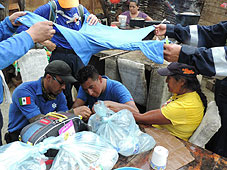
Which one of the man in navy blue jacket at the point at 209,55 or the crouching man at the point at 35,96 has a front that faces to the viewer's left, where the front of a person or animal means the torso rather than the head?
the man in navy blue jacket

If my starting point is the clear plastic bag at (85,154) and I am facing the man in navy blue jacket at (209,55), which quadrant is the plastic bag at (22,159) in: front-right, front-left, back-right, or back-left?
back-left

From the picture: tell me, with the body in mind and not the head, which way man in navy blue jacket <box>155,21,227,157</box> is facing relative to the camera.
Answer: to the viewer's left

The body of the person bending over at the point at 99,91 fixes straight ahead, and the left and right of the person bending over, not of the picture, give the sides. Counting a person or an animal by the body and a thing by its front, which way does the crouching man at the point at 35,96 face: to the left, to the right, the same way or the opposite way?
to the left

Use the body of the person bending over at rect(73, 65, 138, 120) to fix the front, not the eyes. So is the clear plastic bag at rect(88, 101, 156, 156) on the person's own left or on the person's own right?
on the person's own left

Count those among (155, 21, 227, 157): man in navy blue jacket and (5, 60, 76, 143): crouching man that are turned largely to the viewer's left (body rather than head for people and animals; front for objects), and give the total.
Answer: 1

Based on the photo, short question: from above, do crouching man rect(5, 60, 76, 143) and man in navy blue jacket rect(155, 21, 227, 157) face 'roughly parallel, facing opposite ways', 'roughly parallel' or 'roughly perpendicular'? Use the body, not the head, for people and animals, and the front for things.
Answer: roughly parallel, facing opposite ways

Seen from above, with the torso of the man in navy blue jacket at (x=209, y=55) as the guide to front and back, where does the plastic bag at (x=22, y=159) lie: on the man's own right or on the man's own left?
on the man's own left

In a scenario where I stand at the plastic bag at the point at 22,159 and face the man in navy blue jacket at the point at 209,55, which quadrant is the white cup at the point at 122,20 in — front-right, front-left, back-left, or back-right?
front-left

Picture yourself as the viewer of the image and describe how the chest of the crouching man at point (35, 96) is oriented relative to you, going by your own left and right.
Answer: facing the viewer and to the right of the viewer

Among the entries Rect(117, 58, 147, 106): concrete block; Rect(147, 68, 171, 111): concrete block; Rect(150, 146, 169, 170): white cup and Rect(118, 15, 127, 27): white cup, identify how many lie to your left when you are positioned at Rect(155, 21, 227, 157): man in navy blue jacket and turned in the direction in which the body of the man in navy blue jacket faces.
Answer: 1

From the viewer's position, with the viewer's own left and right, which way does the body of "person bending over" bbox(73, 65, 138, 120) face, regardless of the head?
facing the viewer and to the left of the viewer

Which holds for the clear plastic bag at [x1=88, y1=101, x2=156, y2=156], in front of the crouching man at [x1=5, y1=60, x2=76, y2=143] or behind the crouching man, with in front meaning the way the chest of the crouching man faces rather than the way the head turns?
in front
